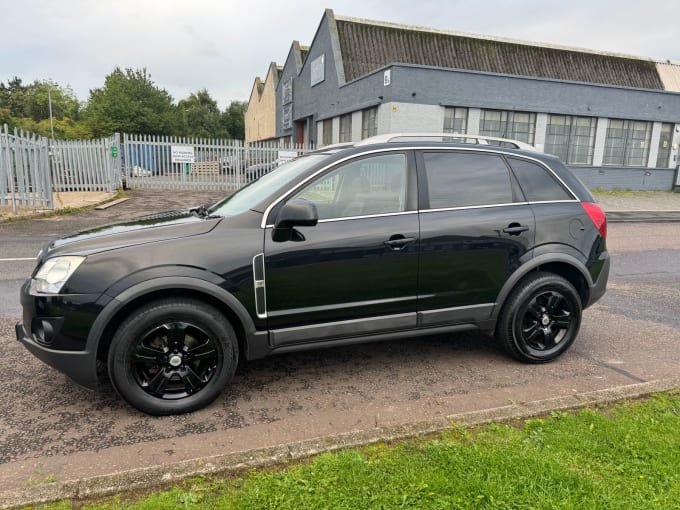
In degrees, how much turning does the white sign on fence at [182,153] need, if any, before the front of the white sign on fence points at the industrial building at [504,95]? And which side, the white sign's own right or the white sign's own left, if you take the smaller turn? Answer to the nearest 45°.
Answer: approximately 90° to the white sign's own left

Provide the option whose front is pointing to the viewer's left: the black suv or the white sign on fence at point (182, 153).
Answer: the black suv

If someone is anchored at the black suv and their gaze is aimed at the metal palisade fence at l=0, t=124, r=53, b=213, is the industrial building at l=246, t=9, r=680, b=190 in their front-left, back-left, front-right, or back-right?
front-right

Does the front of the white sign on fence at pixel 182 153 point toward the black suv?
yes

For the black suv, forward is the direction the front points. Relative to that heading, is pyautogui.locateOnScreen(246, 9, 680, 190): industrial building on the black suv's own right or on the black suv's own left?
on the black suv's own right

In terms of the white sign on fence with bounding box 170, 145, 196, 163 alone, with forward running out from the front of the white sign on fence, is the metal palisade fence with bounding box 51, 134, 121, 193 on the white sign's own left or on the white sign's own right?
on the white sign's own right

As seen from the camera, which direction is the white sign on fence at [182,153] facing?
toward the camera

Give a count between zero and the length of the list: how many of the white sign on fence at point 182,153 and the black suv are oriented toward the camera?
1

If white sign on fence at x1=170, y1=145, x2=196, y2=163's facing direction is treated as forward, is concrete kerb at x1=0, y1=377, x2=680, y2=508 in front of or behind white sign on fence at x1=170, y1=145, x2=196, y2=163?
in front

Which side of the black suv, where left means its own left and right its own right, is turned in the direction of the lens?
left

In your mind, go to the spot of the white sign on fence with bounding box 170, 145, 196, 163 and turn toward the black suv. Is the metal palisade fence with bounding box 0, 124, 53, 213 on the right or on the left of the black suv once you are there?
right

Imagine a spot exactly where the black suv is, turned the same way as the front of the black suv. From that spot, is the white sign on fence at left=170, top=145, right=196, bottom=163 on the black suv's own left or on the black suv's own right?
on the black suv's own right

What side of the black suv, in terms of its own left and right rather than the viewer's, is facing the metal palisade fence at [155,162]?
right
